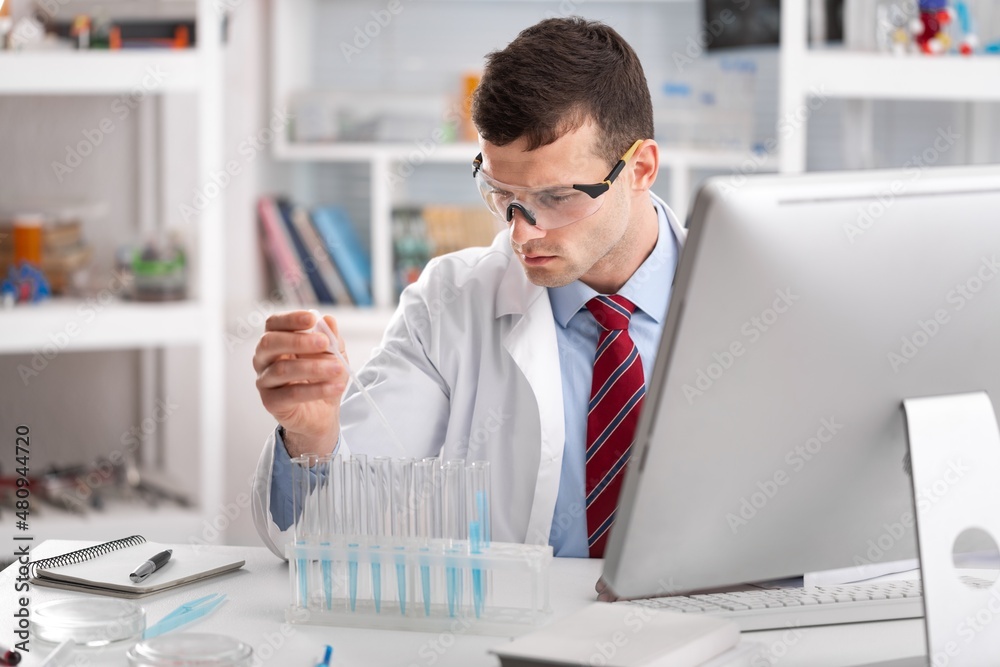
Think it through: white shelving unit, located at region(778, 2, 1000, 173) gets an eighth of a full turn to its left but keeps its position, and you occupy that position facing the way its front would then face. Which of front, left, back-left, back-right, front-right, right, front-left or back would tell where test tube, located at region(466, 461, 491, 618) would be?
front-right

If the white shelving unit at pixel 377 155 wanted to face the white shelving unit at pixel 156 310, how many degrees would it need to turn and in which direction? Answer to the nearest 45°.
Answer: approximately 45° to its right

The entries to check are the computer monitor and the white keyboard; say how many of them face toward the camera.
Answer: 0

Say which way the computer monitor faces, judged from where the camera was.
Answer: facing away from the viewer and to the left of the viewer

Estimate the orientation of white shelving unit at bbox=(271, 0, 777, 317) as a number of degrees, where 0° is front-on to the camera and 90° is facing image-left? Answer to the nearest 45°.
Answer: approximately 0°

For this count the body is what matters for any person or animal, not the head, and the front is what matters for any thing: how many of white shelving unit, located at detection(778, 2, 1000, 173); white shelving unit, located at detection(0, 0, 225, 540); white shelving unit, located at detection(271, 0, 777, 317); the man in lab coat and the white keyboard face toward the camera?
4

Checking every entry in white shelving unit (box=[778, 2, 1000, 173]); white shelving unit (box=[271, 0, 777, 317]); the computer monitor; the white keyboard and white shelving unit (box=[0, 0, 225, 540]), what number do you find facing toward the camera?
3

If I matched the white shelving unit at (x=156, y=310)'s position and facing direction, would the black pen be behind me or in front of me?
in front

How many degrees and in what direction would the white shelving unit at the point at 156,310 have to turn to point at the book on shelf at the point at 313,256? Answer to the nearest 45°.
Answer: approximately 135° to its left

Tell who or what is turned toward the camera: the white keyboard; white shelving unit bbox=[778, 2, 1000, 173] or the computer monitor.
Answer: the white shelving unit
